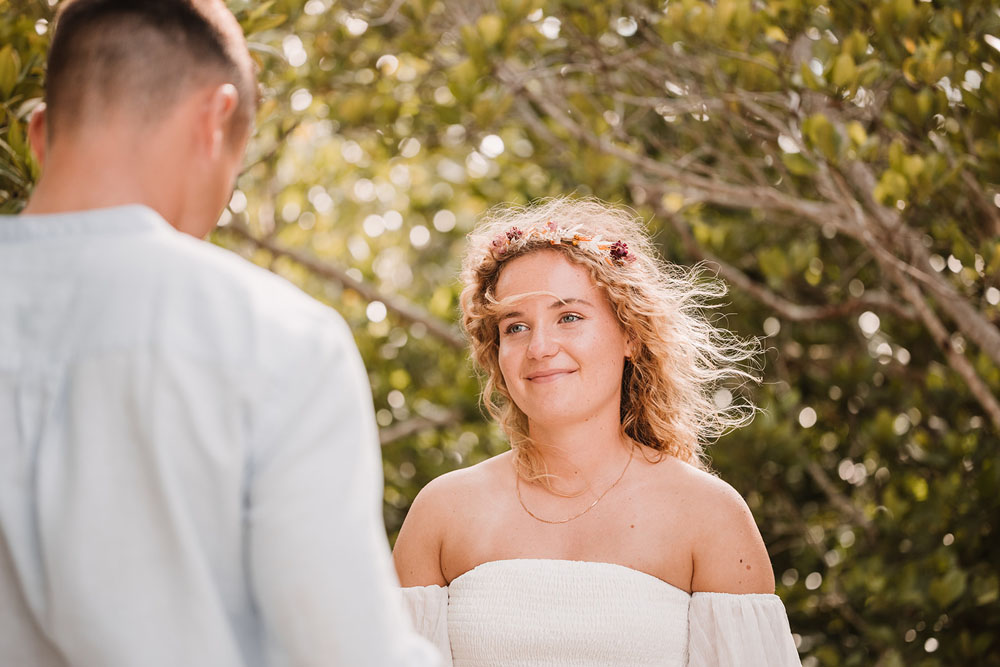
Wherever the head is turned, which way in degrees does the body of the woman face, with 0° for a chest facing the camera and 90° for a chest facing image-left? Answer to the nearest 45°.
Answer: approximately 45°

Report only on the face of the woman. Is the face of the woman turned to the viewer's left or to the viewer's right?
to the viewer's left
